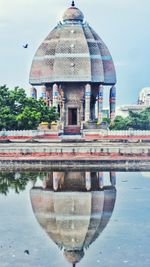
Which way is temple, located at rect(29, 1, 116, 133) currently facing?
toward the camera

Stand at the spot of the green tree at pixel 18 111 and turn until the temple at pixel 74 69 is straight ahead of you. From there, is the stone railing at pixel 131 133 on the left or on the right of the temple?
right

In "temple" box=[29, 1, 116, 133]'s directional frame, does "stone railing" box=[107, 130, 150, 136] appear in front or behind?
in front

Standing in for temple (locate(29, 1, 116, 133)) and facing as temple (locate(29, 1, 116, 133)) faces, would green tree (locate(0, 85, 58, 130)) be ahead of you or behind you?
ahead
